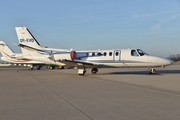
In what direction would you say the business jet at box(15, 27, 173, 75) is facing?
to the viewer's right
